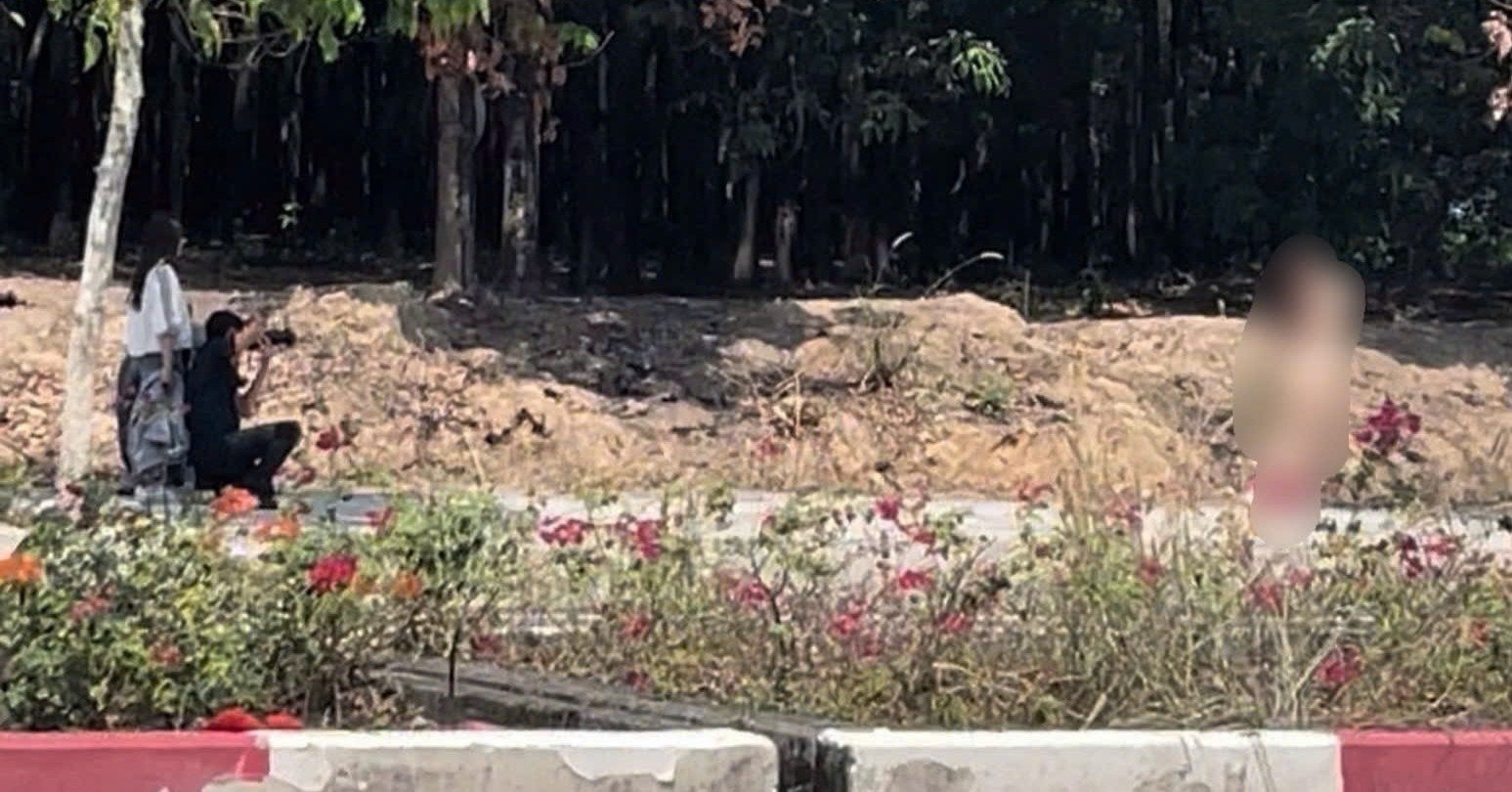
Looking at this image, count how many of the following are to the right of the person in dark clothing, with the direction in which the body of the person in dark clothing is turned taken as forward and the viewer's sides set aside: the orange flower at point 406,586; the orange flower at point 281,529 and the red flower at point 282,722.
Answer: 3

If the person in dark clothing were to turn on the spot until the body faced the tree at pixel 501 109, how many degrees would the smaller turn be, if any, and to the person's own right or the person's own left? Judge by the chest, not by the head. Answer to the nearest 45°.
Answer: approximately 90° to the person's own left

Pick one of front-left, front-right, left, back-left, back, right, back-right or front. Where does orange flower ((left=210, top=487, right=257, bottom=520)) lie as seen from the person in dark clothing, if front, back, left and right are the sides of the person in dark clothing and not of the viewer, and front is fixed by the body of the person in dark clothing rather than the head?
right

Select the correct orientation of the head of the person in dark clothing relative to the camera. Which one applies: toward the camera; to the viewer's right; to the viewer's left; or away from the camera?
to the viewer's right

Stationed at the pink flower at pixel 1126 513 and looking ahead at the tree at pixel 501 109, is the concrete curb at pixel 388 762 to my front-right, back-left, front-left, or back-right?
back-left

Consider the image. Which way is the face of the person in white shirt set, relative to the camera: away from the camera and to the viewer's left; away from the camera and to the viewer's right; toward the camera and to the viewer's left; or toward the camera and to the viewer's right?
away from the camera and to the viewer's right

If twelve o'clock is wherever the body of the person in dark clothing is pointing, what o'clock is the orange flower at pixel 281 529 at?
The orange flower is roughly at 3 o'clock from the person in dark clothing.

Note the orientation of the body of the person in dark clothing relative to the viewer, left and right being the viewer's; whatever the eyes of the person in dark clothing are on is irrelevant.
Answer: facing to the right of the viewer

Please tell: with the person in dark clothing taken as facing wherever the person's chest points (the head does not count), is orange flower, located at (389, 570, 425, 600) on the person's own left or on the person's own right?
on the person's own right

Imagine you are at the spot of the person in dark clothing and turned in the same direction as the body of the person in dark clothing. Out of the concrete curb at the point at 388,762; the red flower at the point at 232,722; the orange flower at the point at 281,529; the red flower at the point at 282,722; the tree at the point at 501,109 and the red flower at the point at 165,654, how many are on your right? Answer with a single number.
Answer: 5

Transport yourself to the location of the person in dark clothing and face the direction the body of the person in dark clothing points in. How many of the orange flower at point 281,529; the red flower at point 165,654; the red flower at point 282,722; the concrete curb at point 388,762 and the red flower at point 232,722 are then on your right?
5

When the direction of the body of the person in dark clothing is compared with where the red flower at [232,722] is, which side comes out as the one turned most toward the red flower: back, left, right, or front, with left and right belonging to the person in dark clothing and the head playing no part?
right
